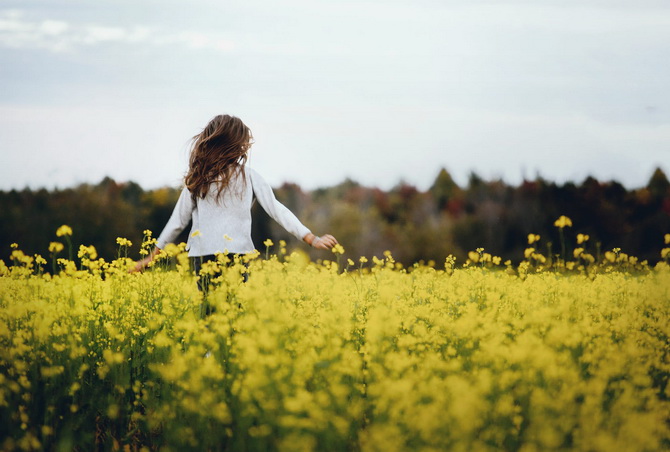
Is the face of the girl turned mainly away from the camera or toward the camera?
away from the camera

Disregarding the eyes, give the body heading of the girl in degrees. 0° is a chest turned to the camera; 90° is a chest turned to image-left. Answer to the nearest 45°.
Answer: approximately 180°
